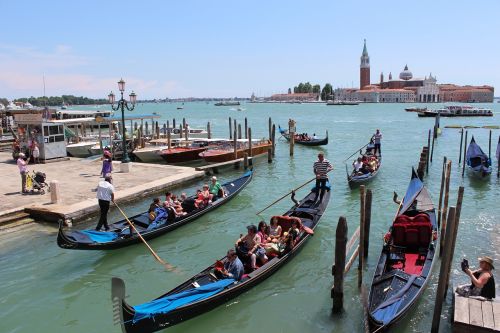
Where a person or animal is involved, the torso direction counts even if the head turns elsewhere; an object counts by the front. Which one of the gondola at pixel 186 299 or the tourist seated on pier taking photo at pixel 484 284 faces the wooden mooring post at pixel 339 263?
the tourist seated on pier taking photo

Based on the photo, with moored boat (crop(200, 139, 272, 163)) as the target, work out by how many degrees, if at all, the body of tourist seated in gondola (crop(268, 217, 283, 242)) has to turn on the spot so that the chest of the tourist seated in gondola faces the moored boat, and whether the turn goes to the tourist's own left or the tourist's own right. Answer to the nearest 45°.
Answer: approximately 135° to the tourist's own right

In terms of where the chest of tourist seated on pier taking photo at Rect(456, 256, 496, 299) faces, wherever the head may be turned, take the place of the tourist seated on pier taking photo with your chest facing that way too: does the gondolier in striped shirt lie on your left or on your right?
on your right

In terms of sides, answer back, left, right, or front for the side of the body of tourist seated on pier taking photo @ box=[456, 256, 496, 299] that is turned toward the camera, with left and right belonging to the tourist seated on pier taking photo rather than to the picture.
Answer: left

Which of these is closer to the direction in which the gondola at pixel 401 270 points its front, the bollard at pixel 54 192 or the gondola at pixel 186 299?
the gondola

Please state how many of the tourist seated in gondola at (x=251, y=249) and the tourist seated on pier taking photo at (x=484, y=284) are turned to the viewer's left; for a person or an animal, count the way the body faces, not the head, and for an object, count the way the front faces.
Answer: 1

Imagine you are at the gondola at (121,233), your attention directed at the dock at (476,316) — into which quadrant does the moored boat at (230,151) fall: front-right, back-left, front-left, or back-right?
back-left

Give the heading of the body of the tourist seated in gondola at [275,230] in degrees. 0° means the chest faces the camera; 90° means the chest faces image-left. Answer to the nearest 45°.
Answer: approximately 45°
